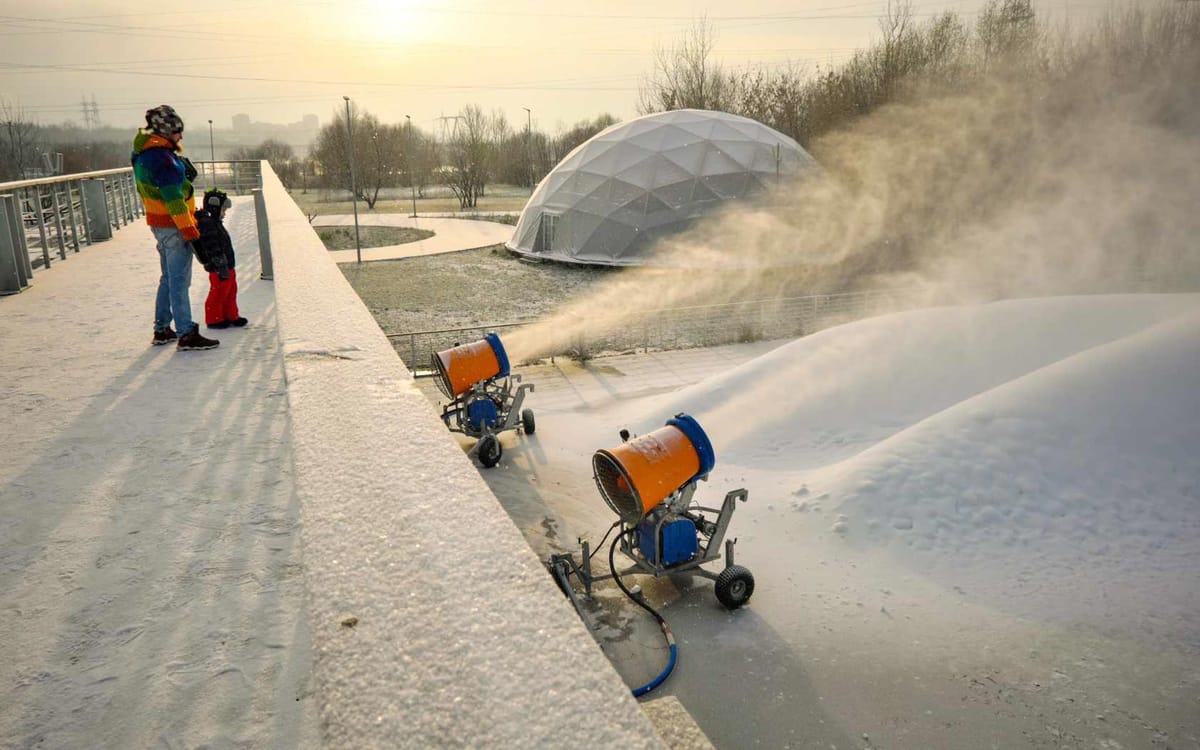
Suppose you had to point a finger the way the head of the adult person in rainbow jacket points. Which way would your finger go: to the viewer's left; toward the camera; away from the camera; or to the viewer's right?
to the viewer's right

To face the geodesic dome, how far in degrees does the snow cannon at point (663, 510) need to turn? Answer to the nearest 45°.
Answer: approximately 45° to its left

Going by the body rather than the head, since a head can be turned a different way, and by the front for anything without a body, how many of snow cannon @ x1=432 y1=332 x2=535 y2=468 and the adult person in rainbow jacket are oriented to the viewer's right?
2

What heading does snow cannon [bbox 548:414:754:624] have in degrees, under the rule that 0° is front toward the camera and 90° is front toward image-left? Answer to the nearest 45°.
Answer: approximately 225°

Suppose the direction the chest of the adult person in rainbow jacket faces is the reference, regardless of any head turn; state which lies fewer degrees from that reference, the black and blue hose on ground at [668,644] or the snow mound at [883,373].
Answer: the snow mound

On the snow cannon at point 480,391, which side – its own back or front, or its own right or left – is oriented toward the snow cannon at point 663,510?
right

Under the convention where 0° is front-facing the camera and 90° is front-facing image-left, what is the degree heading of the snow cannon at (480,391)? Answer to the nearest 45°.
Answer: approximately 270°

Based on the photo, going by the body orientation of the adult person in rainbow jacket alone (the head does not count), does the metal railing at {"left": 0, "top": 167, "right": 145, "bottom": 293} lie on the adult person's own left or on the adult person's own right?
on the adult person's own left

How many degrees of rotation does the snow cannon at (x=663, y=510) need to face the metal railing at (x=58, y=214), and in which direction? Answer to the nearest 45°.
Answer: approximately 90° to its left

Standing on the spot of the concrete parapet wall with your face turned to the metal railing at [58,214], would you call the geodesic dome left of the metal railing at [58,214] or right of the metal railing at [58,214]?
right

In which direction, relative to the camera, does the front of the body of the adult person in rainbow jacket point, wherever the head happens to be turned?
to the viewer's right

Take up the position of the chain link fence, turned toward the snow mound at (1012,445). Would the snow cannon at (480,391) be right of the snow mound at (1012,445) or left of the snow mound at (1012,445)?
right
